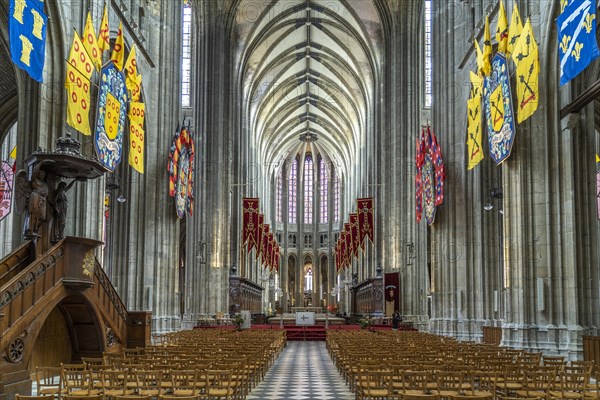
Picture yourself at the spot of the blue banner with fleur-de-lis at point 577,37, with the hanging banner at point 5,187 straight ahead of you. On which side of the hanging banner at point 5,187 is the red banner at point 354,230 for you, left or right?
right

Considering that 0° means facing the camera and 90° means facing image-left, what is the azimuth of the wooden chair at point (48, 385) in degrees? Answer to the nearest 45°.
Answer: approximately 180°

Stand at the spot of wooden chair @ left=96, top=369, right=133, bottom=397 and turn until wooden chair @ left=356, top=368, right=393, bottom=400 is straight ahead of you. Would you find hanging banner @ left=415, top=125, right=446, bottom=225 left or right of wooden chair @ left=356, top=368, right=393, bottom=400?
left

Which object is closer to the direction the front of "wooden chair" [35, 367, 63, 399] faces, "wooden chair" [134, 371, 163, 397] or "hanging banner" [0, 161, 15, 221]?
the hanging banner

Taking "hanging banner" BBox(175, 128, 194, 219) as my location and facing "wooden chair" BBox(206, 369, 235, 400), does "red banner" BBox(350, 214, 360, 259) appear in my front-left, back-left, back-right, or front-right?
back-left

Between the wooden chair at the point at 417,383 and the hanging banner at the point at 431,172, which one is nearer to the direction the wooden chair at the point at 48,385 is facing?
the hanging banner

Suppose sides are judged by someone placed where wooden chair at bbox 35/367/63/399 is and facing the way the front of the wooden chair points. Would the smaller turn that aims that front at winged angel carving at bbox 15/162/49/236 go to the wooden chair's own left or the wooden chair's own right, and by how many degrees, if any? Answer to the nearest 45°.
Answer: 0° — it already faces it

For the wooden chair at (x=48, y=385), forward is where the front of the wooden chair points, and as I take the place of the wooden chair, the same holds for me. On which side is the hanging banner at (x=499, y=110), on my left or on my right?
on my right

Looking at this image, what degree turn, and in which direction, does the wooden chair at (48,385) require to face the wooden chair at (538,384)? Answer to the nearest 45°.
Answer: approximately 135° to its right
